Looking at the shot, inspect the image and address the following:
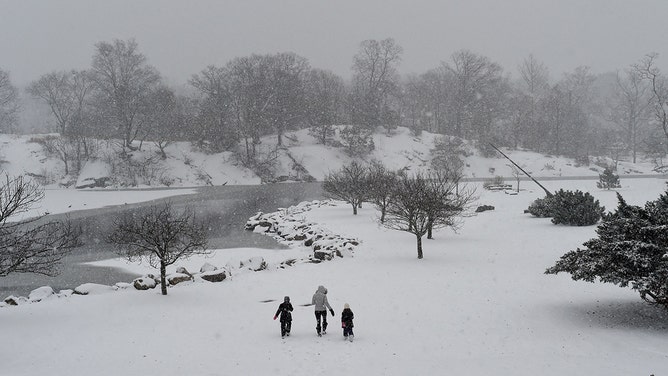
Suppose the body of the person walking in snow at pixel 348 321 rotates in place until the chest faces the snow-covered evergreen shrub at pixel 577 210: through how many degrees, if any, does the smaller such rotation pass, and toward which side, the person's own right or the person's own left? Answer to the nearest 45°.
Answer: approximately 45° to the person's own right

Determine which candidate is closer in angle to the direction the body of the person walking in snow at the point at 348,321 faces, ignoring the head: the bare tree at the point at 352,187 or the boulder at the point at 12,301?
the bare tree

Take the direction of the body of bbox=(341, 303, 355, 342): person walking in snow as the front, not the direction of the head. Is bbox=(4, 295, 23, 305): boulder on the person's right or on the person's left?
on the person's left

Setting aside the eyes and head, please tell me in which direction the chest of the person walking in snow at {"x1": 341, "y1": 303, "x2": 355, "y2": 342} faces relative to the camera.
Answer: away from the camera

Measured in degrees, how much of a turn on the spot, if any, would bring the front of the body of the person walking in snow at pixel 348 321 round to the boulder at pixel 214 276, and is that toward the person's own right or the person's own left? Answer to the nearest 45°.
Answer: approximately 45° to the person's own left

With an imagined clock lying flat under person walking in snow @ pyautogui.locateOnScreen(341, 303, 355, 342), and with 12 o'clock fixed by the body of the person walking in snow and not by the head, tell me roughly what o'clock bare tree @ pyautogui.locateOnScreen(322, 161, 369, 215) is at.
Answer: The bare tree is roughly at 12 o'clock from the person walking in snow.

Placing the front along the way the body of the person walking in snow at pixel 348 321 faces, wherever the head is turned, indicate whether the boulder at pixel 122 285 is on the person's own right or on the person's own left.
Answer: on the person's own left

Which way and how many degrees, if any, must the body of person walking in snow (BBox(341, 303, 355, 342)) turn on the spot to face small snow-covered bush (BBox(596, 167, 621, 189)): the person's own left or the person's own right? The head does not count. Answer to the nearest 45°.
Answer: approximately 45° to the person's own right

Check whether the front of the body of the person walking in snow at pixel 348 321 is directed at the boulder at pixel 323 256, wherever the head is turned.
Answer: yes

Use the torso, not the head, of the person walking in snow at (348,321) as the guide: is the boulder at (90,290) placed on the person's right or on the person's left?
on the person's left

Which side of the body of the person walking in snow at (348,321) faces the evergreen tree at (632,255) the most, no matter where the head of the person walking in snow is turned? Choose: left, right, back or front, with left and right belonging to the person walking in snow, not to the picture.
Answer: right
